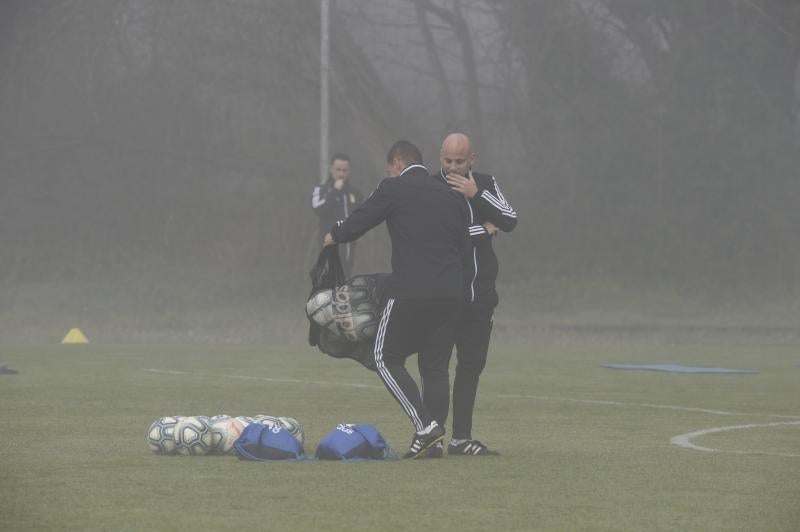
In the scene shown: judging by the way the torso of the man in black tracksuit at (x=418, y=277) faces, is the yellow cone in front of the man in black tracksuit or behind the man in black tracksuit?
in front

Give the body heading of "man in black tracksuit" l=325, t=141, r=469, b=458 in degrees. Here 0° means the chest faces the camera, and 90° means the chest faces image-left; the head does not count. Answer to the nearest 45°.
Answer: approximately 135°

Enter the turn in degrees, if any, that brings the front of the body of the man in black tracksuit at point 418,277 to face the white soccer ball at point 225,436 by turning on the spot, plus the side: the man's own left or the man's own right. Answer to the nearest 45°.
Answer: approximately 45° to the man's own left

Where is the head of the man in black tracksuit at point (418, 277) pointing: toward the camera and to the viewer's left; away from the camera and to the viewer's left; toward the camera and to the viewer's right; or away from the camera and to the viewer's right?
away from the camera and to the viewer's left

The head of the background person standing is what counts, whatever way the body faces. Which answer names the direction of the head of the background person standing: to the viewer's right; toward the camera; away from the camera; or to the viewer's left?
toward the camera

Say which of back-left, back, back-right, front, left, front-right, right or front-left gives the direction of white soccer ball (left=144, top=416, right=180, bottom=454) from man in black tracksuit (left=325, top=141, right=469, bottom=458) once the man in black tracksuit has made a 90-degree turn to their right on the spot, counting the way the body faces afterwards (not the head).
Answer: back-left

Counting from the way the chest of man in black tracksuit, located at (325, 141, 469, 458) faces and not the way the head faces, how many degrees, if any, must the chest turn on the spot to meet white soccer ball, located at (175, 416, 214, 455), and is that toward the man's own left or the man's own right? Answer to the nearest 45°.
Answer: approximately 45° to the man's own left

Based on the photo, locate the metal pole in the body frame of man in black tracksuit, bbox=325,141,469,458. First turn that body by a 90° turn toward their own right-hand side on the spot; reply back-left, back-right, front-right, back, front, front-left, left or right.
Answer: front-left
